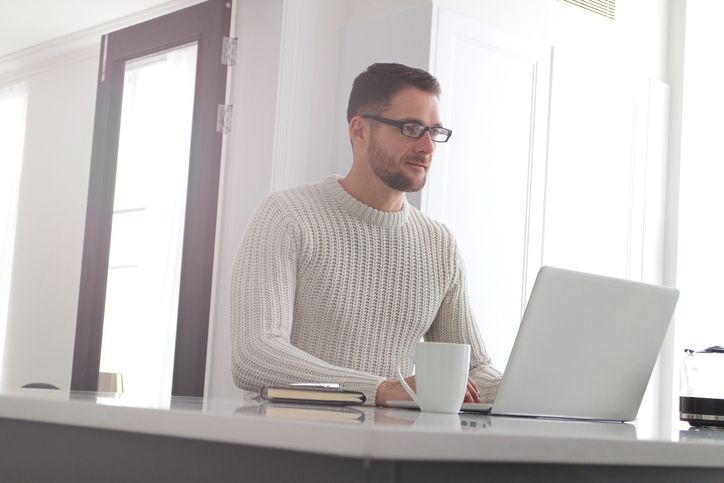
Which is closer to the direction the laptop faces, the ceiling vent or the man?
the man

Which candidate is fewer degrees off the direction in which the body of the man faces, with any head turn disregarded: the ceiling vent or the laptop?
the laptop

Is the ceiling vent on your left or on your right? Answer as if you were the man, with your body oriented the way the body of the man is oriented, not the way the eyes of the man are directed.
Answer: on your left

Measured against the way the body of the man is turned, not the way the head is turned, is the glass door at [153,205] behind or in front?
behind

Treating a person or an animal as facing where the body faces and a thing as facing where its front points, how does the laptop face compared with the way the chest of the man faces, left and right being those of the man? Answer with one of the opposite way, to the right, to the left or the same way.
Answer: the opposite way

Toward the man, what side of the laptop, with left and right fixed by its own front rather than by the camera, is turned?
front

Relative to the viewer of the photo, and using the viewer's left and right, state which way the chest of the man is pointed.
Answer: facing the viewer and to the right of the viewer

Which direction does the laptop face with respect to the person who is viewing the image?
facing away from the viewer and to the left of the viewer

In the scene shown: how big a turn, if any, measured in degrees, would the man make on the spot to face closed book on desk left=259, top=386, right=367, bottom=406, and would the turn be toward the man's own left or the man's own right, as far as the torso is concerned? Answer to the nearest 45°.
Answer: approximately 45° to the man's own right

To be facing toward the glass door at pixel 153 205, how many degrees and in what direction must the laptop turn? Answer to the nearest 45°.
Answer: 0° — it already faces it
